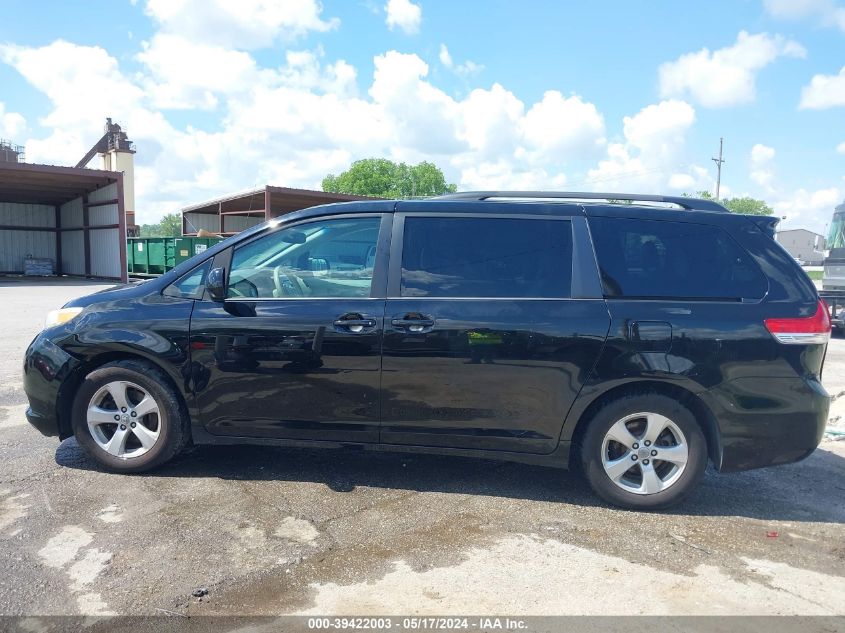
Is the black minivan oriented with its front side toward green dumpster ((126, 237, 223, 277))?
no

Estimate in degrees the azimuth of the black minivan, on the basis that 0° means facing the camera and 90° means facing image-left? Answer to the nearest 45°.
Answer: approximately 90°

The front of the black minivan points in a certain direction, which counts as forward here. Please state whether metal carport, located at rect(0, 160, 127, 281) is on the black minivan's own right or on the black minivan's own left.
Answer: on the black minivan's own right

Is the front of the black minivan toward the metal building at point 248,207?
no
